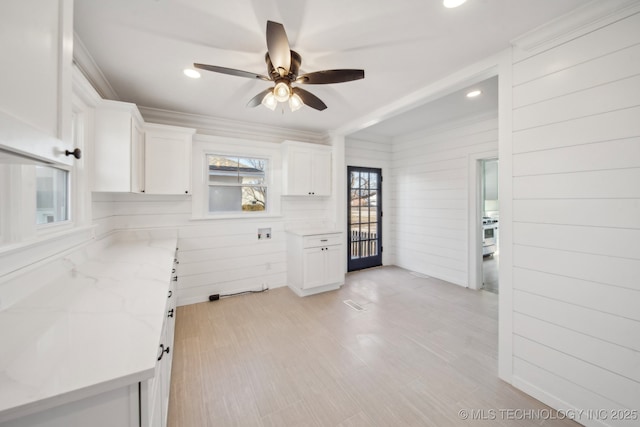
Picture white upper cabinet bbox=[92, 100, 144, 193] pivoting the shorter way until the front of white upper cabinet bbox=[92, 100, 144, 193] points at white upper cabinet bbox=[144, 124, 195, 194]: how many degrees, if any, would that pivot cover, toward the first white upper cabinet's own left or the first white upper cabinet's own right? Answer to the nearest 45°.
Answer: approximately 45° to the first white upper cabinet's own left

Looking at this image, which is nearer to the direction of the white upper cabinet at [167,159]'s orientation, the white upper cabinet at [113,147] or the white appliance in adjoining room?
the white upper cabinet

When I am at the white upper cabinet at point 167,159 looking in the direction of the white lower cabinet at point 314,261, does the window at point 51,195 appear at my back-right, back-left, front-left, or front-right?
back-right

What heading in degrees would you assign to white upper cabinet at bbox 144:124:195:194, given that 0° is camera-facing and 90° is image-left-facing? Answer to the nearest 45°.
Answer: approximately 0°

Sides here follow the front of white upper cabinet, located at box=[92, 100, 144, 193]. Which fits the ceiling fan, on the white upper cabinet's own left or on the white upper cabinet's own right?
on the white upper cabinet's own right

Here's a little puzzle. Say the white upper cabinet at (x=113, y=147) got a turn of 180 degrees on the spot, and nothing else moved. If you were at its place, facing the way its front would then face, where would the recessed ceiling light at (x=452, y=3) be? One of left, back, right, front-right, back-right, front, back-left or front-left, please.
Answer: back-left

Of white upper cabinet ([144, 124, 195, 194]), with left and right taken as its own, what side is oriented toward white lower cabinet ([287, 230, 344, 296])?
left

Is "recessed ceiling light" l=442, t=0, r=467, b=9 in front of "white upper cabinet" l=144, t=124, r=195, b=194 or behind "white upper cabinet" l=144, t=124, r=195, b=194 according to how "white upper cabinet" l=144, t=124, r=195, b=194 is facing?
in front

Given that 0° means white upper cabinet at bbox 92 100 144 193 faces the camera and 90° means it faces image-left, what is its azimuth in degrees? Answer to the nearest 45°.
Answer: approximately 270°

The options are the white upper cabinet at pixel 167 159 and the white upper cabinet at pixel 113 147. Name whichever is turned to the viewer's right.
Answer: the white upper cabinet at pixel 113 147

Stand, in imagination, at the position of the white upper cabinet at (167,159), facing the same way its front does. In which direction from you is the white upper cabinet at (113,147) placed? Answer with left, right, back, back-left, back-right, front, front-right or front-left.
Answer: front-right

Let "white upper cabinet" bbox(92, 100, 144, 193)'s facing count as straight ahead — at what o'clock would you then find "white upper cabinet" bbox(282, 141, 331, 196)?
"white upper cabinet" bbox(282, 141, 331, 196) is roughly at 12 o'clock from "white upper cabinet" bbox(92, 100, 144, 193).

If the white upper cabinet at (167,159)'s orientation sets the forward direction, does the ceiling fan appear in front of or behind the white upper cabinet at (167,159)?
in front

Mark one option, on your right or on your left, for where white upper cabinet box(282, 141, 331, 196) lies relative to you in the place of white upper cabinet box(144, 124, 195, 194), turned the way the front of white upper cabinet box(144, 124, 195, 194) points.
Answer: on your left

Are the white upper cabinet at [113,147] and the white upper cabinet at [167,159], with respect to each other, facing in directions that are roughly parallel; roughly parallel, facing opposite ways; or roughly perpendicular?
roughly perpendicular

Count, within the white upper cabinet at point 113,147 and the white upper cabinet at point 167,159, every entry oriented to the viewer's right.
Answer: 1

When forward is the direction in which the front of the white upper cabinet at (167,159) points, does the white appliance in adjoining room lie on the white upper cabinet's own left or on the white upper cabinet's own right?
on the white upper cabinet's own left
